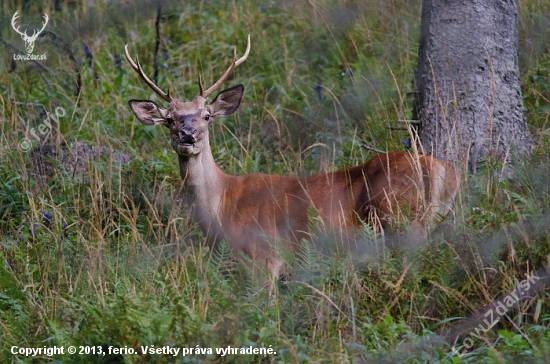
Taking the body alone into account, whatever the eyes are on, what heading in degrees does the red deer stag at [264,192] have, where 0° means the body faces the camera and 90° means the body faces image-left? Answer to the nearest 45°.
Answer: approximately 90°

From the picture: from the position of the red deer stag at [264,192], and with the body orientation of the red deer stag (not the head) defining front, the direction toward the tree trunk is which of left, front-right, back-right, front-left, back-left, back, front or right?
back
